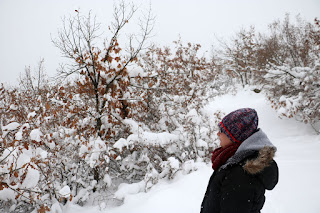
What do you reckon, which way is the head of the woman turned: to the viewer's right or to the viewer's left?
to the viewer's left

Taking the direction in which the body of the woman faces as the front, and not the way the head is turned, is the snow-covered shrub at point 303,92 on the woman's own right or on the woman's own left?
on the woman's own right

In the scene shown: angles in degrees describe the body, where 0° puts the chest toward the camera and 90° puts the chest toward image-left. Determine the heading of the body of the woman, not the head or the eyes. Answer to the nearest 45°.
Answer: approximately 90°
